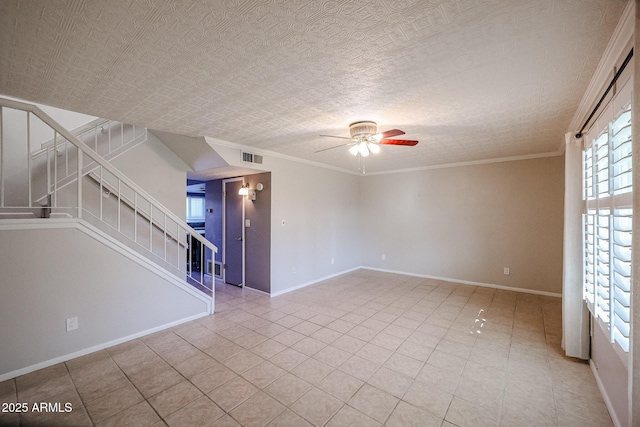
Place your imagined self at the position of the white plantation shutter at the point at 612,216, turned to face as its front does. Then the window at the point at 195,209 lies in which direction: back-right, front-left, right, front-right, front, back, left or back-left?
front

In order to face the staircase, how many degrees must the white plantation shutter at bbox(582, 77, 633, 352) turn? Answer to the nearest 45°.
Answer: approximately 45° to its left

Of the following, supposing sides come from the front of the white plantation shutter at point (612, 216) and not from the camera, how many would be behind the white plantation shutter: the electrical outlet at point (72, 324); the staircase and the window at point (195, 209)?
0

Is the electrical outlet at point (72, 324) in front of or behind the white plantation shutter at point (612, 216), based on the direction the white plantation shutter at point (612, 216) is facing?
in front

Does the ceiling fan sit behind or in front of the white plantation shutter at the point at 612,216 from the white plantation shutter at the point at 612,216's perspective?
in front

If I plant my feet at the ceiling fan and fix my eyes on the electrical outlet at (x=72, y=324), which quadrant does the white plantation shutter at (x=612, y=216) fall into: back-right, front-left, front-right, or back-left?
back-left

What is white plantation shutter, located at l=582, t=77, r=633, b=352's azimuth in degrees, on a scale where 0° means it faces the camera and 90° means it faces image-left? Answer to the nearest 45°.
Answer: approximately 90°

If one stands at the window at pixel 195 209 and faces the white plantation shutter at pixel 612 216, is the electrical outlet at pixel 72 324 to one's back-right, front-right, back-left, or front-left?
front-right

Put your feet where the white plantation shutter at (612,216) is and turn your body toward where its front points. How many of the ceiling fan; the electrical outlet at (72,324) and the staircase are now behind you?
0

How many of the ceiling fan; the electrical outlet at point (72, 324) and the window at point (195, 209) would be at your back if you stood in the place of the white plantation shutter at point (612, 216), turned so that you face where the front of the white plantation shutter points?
0

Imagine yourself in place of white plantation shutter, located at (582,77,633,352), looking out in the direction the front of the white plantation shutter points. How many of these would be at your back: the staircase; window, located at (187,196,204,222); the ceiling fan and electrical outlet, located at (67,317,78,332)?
0
